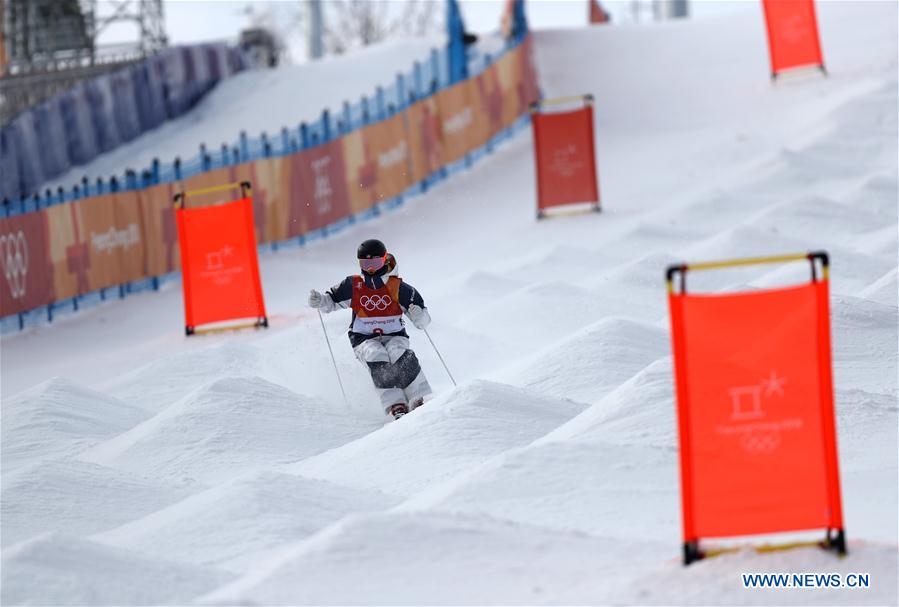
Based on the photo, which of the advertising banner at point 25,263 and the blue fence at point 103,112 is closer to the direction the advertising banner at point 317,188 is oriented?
the advertising banner

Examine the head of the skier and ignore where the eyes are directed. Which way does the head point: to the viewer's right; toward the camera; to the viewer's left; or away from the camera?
toward the camera

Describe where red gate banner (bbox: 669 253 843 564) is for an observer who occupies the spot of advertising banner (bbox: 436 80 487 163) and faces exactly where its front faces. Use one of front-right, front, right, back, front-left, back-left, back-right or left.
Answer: front-right

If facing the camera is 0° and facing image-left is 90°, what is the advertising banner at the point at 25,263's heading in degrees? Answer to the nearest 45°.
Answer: approximately 315°

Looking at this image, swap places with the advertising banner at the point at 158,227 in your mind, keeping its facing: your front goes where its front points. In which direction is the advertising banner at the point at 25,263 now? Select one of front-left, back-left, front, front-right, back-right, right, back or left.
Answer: right

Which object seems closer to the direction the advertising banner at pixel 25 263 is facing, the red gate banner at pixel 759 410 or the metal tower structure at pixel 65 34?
the red gate banner

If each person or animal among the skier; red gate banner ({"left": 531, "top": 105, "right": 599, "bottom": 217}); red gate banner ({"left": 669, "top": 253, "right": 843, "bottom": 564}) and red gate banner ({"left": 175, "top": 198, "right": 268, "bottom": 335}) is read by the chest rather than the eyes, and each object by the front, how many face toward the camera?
4

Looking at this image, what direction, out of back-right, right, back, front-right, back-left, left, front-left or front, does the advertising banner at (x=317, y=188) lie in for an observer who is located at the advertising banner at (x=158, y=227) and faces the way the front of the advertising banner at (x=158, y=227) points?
left

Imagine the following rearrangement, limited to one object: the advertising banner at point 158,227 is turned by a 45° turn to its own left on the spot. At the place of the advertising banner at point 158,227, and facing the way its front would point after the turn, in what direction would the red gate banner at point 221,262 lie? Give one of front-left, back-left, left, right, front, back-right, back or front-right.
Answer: right

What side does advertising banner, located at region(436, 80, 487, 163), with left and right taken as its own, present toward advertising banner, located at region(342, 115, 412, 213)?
right

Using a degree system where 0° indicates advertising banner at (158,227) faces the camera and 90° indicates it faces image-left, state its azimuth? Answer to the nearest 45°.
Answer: approximately 315°

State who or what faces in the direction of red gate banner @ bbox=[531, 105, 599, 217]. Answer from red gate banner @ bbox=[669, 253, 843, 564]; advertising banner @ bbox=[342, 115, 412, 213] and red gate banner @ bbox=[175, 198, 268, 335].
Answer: the advertising banner

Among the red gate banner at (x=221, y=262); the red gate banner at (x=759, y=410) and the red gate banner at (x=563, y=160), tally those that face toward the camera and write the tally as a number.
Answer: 3

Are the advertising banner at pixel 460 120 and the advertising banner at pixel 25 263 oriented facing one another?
no

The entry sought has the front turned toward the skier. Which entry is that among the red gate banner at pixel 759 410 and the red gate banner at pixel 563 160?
the red gate banner at pixel 563 160

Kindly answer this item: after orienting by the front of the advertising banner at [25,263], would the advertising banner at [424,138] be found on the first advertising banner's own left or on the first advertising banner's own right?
on the first advertising banner's own left

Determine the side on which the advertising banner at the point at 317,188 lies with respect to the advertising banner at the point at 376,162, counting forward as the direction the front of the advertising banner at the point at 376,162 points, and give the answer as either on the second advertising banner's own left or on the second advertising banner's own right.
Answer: on the second advertising banner's own right

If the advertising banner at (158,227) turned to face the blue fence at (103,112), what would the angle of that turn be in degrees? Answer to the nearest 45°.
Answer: approximately 135° to its left

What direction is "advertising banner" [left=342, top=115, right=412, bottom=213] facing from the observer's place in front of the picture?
facing the viewer and to the right of the viewer

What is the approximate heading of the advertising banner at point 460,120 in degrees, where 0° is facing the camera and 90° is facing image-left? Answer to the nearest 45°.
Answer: approximately 315°

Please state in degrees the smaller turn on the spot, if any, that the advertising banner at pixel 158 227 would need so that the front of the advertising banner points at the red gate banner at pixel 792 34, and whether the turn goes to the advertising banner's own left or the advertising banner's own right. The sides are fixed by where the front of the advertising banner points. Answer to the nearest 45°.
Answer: approximately 90° to the advertising banner's own left

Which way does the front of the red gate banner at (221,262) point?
toward the camera

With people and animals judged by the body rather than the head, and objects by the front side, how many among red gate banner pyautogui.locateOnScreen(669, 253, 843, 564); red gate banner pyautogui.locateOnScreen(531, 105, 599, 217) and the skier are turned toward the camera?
3
